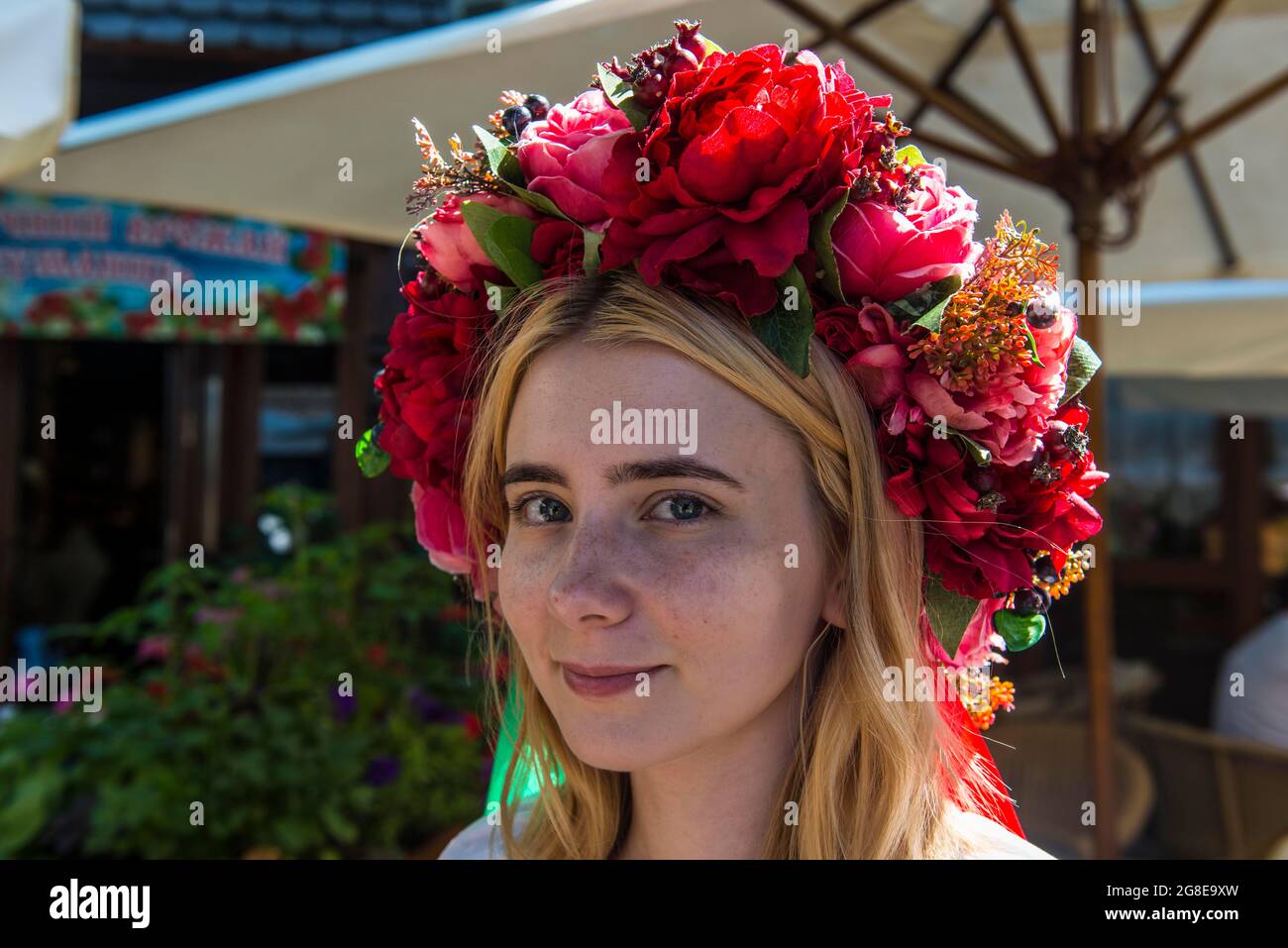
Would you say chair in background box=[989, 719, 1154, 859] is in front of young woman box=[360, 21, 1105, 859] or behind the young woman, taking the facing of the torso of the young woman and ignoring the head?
behind

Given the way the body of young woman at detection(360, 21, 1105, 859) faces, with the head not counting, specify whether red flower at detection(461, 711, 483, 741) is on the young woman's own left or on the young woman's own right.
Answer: on the young woman's own right

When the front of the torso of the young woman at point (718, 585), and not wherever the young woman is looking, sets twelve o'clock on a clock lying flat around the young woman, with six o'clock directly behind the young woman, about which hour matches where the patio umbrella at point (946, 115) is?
The patio umbrella is roughly at 5 o'clock from the young woman.

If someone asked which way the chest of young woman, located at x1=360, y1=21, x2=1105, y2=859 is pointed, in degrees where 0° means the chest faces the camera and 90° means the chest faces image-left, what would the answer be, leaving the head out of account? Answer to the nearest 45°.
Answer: approximately 45°

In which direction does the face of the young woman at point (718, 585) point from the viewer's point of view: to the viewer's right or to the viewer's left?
to the viewer's left

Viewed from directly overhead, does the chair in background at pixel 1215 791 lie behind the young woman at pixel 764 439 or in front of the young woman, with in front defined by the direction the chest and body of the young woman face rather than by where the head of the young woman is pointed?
behind

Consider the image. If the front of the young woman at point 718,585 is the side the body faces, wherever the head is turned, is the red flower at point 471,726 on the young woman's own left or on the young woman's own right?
on the young woman's own right
